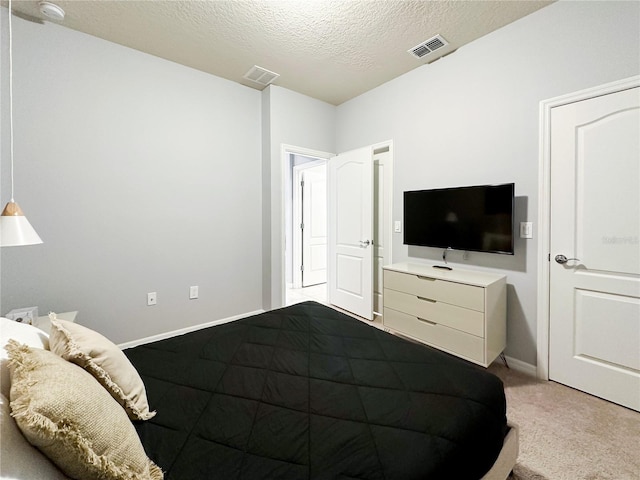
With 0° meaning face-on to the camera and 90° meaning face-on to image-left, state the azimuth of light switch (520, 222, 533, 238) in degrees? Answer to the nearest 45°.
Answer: approximately 0°

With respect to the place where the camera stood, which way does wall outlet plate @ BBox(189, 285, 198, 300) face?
facing the viewer

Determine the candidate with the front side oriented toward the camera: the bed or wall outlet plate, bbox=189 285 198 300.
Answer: the wall outlet plate

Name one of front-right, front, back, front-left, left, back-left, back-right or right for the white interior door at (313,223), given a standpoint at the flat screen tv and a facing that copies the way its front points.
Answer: right

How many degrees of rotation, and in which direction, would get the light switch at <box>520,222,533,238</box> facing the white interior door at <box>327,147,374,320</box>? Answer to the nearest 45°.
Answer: approximately 90° to its right

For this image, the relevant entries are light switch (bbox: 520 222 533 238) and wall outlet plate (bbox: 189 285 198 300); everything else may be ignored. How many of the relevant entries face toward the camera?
2

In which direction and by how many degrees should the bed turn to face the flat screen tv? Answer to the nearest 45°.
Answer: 0° — it already faces it

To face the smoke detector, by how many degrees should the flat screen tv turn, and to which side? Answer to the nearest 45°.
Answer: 0° — it already faces it

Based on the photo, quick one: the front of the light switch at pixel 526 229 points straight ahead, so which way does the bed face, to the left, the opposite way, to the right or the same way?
the opposite way

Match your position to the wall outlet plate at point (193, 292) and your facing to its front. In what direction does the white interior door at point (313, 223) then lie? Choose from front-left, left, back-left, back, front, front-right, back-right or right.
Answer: back-left

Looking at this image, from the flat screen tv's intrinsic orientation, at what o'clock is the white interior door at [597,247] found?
The white interior door is roughly at 8 o'clock from the flat screen tv.

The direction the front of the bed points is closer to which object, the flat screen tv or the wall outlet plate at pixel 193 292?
the flat screen tv
